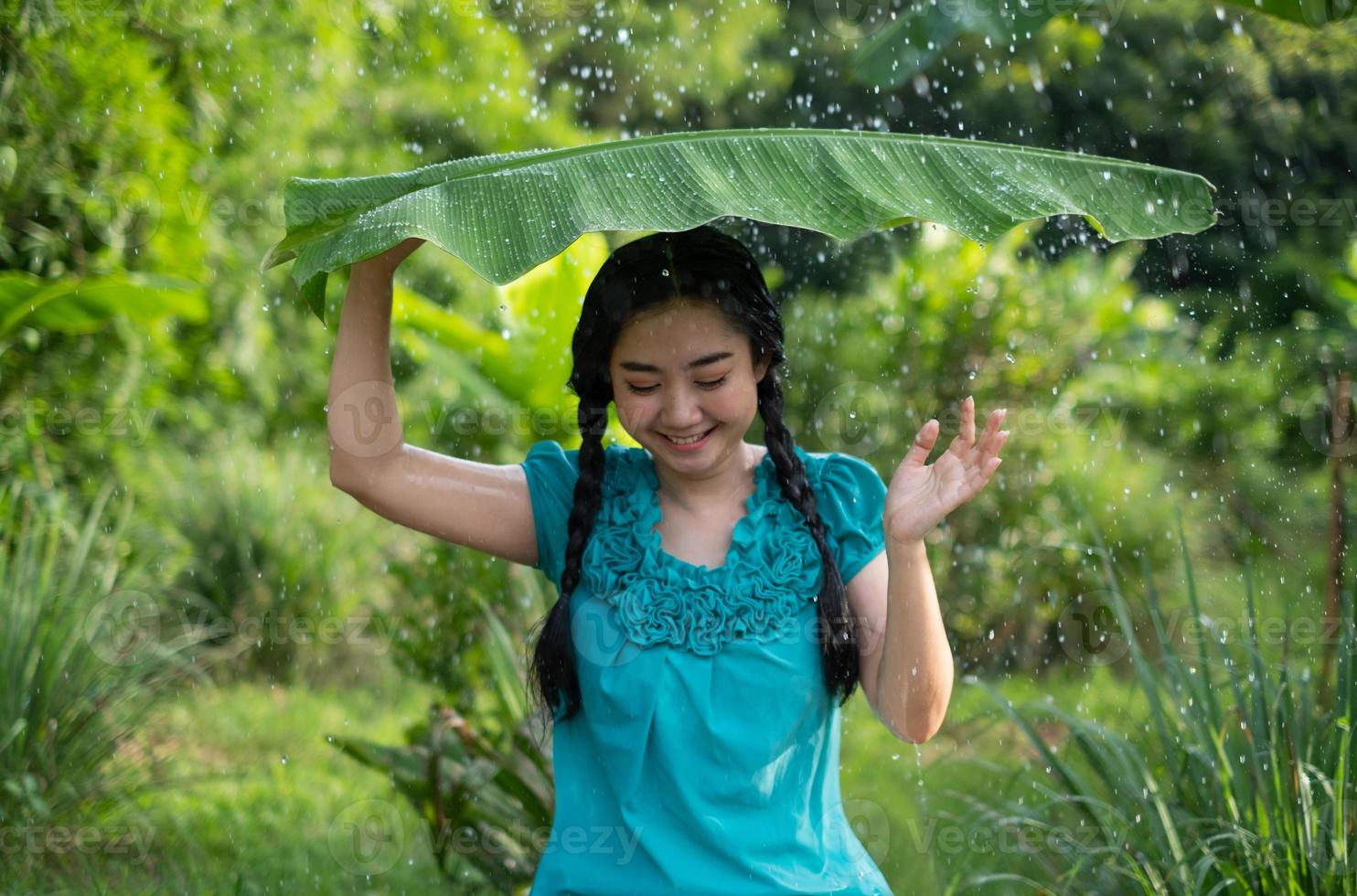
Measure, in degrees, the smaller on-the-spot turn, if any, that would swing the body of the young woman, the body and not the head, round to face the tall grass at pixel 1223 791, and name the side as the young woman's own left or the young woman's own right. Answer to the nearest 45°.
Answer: approximately 135° to the young woman's own left

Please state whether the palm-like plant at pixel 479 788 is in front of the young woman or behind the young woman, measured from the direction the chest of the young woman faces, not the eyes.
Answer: behind

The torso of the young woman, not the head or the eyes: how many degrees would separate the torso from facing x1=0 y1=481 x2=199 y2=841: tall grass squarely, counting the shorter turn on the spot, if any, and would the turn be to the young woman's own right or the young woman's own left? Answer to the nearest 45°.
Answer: approximately 135° to the young woman's own right

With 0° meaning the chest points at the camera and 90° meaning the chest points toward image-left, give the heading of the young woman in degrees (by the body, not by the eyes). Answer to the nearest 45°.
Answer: approximately 0°
